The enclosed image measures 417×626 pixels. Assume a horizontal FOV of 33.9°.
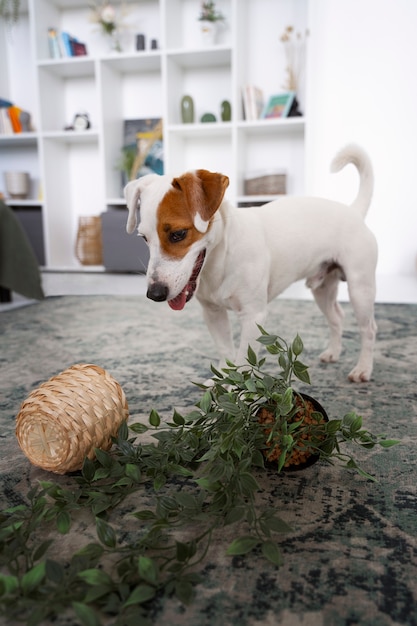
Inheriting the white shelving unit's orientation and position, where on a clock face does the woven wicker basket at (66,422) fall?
The woven wicker basket is roughly at 12 o'clock from the white shelving unit.

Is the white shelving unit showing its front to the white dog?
yes

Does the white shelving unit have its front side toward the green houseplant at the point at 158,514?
yes

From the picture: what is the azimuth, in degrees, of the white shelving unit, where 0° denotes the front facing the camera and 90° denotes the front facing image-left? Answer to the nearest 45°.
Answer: approximately 0°
